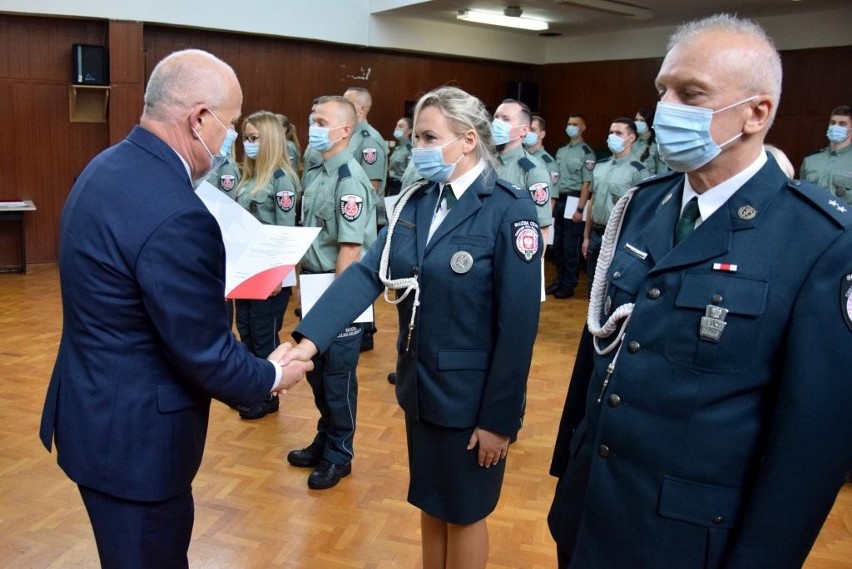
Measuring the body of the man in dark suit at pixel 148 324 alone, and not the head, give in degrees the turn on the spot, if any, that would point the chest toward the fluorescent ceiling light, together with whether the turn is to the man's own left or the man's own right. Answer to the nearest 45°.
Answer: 0° — they already face it

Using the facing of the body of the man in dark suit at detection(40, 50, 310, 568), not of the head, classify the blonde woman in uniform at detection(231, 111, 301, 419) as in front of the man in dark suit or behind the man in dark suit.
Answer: in front

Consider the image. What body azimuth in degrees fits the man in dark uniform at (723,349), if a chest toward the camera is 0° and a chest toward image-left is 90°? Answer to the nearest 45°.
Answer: approximately 45°

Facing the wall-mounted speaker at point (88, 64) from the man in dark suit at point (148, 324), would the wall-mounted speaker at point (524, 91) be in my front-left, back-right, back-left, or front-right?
front-right

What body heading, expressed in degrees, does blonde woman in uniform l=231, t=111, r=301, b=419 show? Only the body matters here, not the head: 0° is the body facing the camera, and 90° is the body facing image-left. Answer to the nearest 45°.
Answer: approximately 45°

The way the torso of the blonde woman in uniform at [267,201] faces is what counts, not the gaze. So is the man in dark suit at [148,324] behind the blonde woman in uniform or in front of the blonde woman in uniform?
in front

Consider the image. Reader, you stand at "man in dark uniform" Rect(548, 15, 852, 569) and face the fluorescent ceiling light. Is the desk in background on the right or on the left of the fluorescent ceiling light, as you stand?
left

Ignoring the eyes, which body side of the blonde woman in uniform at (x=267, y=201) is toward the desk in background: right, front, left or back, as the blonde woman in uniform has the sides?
right

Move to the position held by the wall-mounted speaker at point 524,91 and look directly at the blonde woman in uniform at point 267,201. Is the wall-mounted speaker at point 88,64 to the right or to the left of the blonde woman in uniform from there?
right

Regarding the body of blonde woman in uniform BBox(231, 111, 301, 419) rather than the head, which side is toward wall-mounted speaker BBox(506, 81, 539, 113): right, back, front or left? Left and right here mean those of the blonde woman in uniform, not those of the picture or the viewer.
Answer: back

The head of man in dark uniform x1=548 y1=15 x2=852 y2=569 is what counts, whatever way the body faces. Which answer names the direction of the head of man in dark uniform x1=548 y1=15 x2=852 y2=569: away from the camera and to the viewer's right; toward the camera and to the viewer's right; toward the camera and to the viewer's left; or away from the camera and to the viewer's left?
toward the camera and to the viewer's left

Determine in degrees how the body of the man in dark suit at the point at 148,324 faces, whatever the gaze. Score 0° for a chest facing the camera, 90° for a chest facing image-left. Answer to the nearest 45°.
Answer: approximately 225°

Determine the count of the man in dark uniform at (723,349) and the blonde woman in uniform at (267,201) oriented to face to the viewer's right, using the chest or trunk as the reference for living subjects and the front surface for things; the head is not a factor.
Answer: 0

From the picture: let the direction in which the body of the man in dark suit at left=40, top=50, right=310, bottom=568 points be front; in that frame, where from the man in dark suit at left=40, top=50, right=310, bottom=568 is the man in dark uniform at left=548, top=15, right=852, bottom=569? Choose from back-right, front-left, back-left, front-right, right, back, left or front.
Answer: right

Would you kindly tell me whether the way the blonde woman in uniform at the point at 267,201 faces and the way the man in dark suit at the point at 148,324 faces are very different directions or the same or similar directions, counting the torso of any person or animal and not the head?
very different directions
